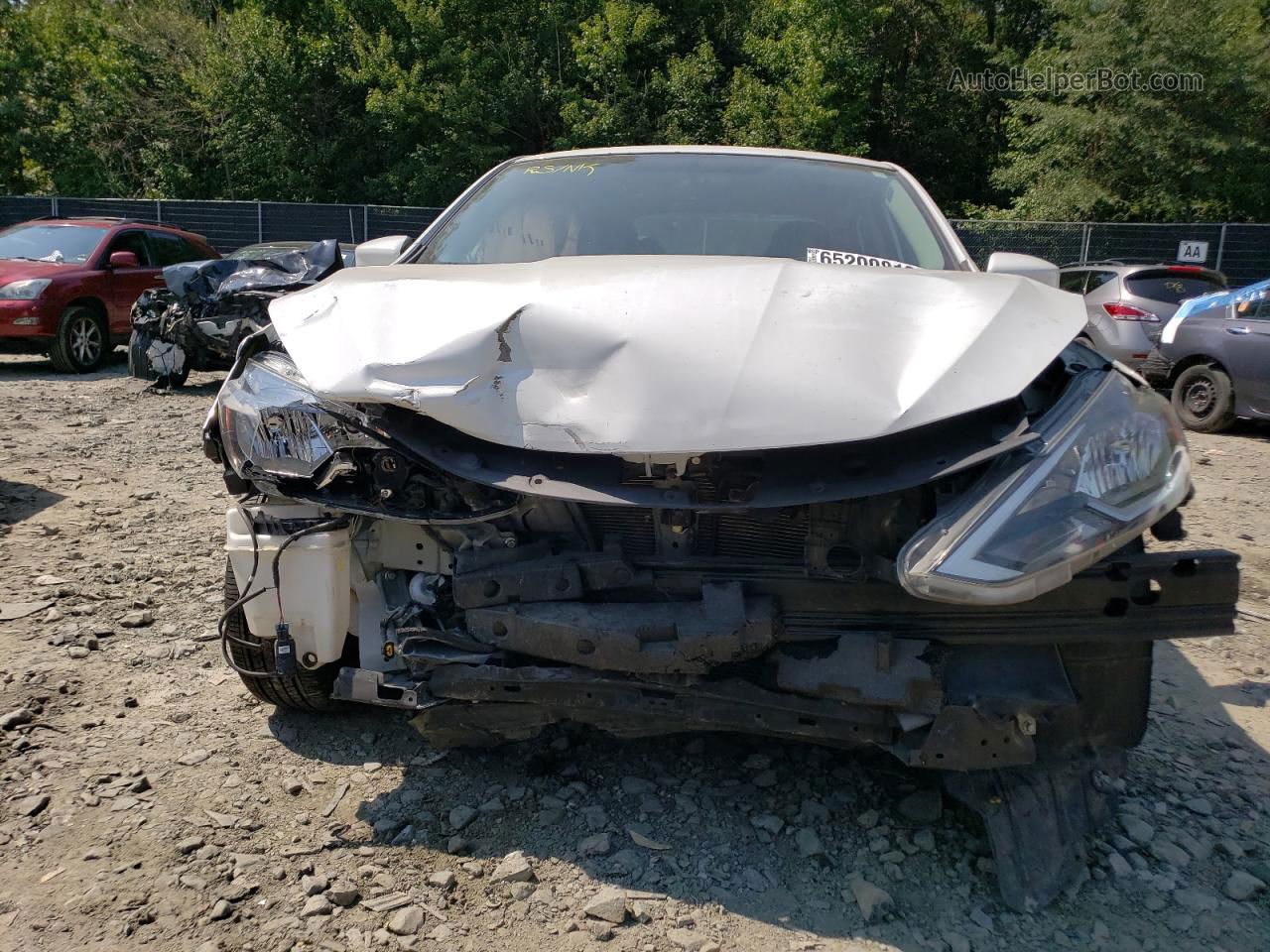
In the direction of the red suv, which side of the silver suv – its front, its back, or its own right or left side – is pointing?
left

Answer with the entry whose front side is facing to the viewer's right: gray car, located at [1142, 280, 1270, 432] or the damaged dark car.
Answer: the gray car

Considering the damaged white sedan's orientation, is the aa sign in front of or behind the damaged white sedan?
behind

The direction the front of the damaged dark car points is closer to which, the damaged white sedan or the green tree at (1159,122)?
the damaged white sedan

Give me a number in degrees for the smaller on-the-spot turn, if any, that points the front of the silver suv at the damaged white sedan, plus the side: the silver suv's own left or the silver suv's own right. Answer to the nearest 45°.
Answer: approximately 135° to the silver suv's own left

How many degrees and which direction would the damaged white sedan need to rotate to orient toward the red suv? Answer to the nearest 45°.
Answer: approximately 135° to its right

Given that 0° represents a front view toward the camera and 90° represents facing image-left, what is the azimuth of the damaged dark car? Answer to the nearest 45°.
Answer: approximately 45°

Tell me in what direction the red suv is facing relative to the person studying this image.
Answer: facing the viewer and to the left of the viewer

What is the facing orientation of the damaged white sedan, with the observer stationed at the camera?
facing the viewer

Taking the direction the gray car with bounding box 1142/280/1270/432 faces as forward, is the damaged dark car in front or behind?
behind

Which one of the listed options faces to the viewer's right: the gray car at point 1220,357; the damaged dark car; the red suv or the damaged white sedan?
the gray car

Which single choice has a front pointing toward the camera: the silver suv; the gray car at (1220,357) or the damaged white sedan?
the damaged white sedan
